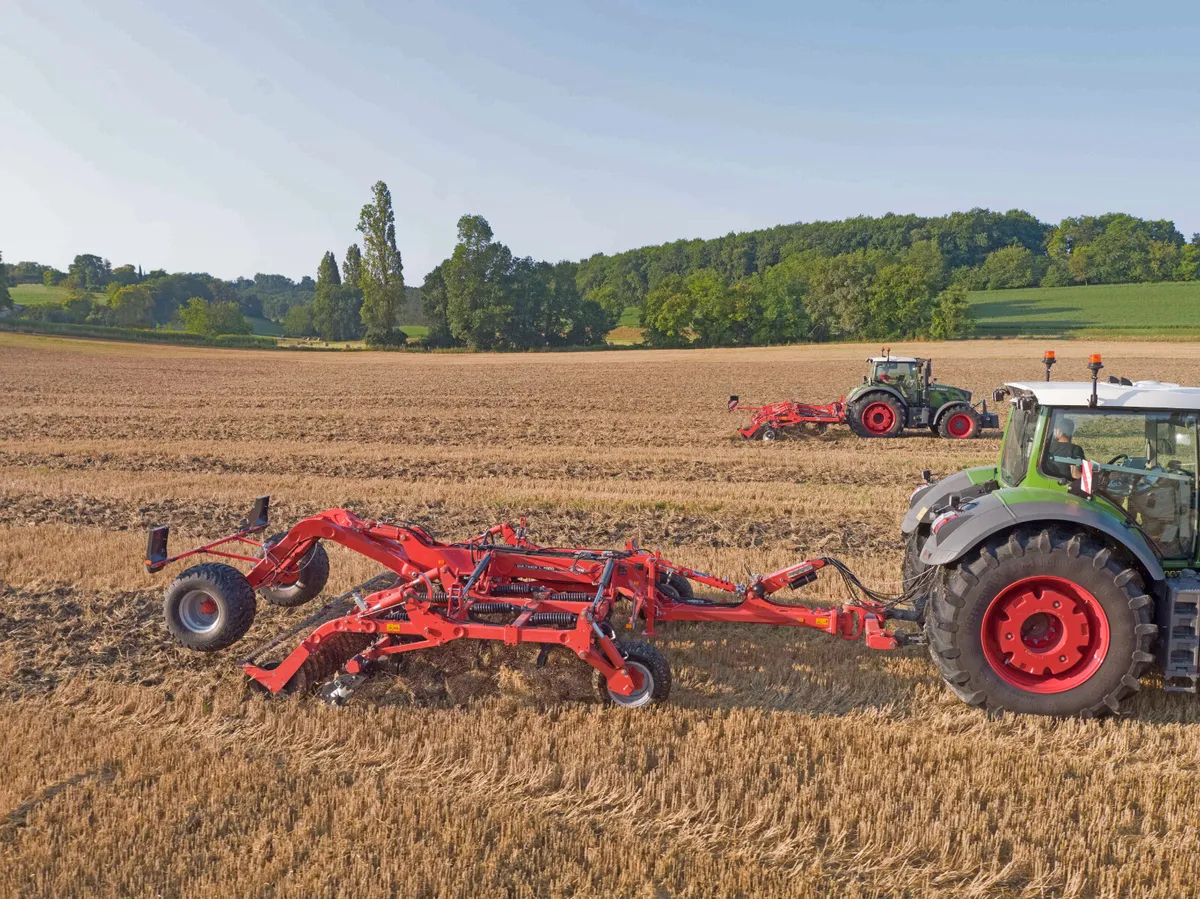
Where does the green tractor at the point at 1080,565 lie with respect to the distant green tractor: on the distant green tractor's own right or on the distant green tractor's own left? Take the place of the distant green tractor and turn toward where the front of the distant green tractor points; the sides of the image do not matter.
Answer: on the distant green tractor's own right

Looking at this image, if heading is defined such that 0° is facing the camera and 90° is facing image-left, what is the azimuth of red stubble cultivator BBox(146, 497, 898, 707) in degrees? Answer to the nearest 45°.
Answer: approximately 270°

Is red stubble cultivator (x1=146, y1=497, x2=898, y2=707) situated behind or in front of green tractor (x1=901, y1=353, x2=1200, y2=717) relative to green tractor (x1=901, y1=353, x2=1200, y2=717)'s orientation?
behind

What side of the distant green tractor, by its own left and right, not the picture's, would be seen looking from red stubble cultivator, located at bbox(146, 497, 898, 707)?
right

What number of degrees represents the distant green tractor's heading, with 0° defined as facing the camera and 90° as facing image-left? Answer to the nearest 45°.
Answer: approximately 270°

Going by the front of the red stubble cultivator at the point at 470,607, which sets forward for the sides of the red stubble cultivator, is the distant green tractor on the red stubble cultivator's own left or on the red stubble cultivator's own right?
on the red stubble cultivator's own left

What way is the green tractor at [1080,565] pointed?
to the viewer's right
